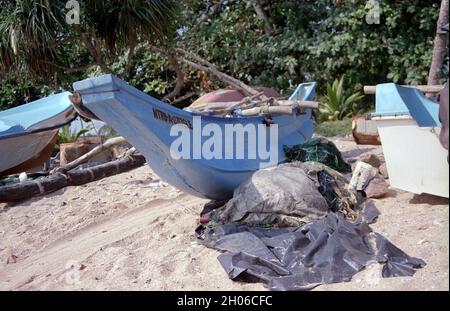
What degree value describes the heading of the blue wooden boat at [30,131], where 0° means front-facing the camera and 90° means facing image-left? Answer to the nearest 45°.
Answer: approximately 270°

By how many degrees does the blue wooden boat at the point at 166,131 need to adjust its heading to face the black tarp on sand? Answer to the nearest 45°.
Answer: approximately 90° to its left

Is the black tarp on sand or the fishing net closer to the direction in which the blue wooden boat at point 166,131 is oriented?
the black tarp on sand

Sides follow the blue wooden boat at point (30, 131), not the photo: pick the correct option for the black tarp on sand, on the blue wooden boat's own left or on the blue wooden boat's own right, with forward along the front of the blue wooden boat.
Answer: on the blue wooden boat's own right

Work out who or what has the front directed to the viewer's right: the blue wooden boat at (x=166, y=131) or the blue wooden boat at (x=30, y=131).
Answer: the blue wooden boat at (x=30, y=131)

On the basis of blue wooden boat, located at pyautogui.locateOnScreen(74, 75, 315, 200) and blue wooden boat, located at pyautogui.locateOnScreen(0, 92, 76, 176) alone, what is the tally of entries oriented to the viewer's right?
1

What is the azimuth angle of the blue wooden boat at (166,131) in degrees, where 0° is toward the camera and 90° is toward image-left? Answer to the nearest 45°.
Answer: approximately 45°

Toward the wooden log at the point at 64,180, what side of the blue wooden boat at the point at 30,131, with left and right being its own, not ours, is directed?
right

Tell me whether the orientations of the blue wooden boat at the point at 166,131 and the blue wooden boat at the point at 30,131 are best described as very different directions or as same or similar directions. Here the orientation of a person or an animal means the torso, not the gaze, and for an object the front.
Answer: very different directions
